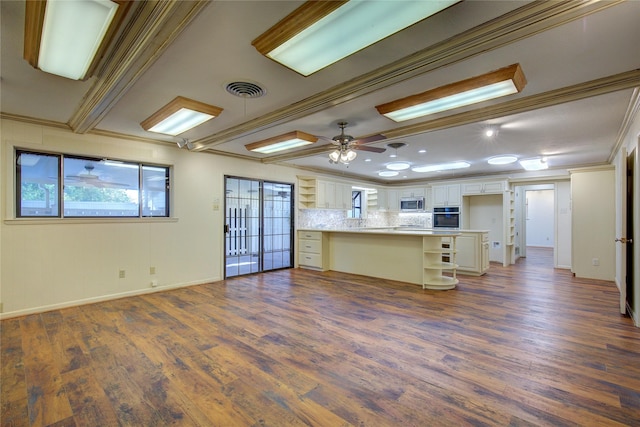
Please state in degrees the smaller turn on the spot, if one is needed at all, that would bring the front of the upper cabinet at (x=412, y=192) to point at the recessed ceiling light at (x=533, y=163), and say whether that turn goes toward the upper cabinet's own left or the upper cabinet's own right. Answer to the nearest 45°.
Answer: approximately 45° to the upper cabinet's own left

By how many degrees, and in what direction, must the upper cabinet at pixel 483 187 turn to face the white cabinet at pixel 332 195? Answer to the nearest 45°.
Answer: approximately 45° to its right

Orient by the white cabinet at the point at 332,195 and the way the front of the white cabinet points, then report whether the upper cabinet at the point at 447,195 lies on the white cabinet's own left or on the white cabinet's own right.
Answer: on the white cabinet's own left

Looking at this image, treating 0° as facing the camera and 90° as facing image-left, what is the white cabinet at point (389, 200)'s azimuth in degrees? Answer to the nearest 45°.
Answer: approximately 0°

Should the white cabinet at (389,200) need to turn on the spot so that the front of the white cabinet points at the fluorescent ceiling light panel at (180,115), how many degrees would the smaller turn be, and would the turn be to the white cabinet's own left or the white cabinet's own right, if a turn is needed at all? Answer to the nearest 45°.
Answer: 0° — it already faces it

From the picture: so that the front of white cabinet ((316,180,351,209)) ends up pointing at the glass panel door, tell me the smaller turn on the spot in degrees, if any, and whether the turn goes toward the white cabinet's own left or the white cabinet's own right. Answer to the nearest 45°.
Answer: approximately 90° to the white cabinet's own right

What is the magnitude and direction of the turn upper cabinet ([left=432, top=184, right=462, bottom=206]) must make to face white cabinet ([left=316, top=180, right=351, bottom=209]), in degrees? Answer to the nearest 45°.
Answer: approximately 45° to its right

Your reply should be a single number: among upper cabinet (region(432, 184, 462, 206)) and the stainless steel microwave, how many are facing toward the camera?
2

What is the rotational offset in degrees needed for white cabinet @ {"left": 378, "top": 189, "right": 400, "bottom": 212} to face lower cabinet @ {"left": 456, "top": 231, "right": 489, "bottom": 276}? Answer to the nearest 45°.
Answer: approximately 45° to its left

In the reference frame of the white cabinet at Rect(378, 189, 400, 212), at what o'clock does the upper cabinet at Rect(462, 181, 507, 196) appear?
The upper cabinet is roughly at 10 o'clock from the white cabinet.

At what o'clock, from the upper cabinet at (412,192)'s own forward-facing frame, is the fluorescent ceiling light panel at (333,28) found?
The fluorescent ceiling light panel is roughly at 12 o'clock from the upper cabinet.
